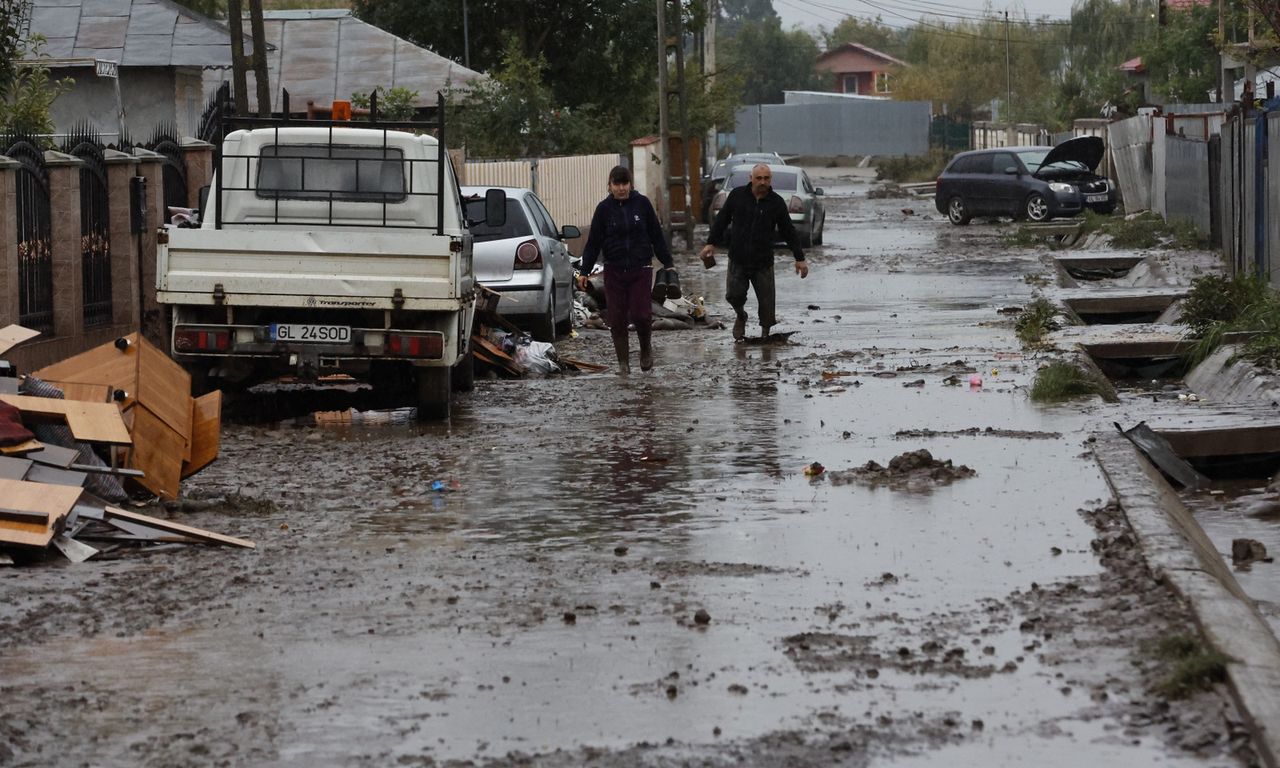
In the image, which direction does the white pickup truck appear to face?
away from the camera

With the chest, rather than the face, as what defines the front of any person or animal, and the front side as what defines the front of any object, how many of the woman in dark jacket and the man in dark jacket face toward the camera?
2

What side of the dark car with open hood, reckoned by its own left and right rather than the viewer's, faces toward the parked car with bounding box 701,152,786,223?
back

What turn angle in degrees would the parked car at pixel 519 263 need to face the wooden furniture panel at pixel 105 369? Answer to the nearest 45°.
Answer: approximately 180°

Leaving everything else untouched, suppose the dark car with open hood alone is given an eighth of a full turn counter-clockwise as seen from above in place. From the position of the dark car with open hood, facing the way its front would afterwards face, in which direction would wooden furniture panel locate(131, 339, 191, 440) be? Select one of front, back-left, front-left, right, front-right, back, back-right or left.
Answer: right

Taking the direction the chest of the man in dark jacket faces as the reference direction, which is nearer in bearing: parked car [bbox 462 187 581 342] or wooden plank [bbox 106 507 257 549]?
the wooden plank

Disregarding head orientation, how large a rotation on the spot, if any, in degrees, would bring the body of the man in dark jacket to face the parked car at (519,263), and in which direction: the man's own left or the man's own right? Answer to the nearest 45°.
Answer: approximately 90° to the man's own right

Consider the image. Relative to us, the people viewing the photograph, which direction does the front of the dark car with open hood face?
facing the viewer and to the right of the viewer

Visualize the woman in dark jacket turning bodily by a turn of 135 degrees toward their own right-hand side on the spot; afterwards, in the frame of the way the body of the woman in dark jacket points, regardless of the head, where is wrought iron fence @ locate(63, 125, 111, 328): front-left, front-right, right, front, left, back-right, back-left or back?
front-left

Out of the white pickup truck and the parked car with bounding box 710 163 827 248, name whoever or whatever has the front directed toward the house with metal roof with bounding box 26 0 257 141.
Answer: the white pickup truck

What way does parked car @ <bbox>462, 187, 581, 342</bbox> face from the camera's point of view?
away from the camera

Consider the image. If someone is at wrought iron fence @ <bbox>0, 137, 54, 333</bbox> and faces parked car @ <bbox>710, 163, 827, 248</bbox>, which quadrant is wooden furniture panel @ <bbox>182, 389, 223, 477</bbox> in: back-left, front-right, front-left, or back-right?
back-right
